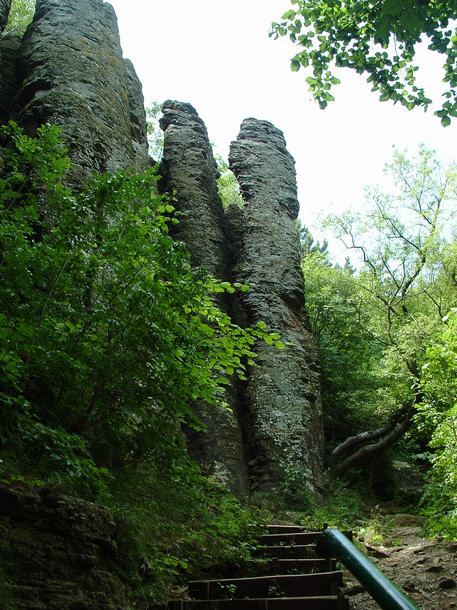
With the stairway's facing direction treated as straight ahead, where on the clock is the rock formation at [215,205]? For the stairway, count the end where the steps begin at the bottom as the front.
The rock formation is roughly at 6 o'clock from the stairway.

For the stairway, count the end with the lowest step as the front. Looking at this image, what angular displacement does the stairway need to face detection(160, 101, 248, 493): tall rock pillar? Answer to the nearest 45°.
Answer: approximately 180°

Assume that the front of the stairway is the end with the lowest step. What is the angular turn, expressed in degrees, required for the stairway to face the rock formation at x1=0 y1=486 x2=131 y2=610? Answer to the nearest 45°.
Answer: approximately 45° to its right

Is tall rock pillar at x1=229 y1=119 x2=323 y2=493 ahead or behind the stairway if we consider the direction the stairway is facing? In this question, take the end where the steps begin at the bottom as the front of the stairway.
behind

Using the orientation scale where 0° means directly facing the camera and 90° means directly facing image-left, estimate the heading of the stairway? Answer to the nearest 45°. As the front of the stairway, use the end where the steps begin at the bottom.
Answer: approximately 0°
